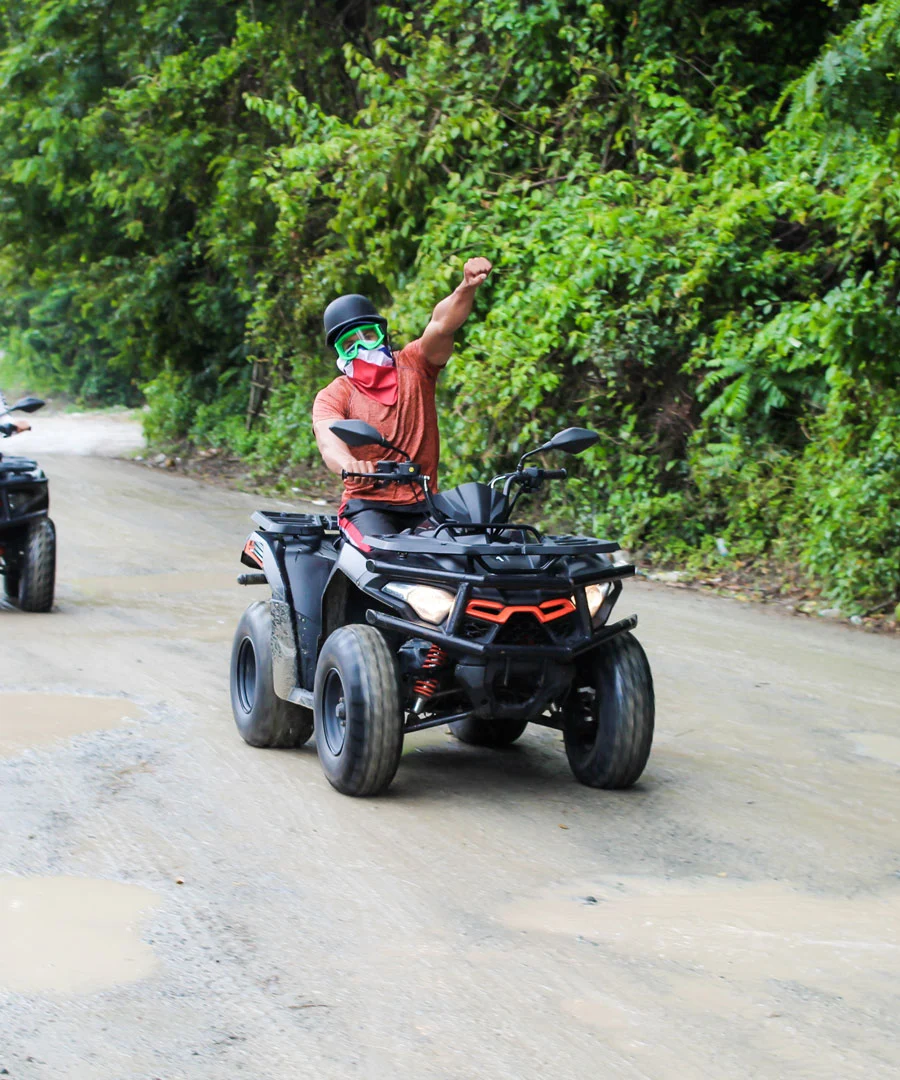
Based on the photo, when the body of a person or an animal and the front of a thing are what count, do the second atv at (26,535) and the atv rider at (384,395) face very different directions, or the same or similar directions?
same or similar directions

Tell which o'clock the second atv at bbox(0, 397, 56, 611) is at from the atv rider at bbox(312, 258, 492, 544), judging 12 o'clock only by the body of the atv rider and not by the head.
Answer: The second atv is roughly at 5 o'clock from the atv rider.

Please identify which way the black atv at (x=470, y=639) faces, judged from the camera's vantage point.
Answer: facing the viewer and to the right of the viewer

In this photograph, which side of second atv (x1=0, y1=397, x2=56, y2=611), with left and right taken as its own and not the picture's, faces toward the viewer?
front

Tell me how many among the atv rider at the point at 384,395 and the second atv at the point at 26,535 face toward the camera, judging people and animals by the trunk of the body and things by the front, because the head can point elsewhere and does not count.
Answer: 2

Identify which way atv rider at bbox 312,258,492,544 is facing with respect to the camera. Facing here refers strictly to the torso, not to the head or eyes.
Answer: toward the camera

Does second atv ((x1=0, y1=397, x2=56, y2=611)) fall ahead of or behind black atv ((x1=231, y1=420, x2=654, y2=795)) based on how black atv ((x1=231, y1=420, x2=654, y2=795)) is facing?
behind
